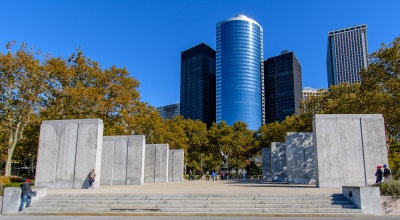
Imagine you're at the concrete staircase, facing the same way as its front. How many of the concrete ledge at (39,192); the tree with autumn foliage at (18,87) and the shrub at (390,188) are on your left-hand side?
1

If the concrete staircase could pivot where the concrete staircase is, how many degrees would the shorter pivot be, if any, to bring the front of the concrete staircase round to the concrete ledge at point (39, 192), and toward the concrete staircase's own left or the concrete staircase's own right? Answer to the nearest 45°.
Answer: approximately 90° to the concrete staircase's own right

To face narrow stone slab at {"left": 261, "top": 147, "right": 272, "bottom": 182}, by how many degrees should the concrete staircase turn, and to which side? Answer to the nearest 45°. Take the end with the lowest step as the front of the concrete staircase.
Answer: approximately 180°

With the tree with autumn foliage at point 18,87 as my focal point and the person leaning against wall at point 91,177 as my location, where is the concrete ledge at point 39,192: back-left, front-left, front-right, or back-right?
back-left

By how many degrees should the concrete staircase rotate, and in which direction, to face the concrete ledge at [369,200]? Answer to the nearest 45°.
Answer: approximately 90° to its left

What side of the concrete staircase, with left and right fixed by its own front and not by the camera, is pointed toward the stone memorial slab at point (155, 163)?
back

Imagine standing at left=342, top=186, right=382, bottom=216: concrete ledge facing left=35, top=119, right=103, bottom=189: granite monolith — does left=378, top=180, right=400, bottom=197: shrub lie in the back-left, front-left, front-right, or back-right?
back-right

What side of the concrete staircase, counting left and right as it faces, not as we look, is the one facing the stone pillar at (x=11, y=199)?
right

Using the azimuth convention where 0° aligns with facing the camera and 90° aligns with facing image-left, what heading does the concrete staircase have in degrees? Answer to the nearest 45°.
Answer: approximately 0°

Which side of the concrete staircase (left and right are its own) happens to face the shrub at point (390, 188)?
left

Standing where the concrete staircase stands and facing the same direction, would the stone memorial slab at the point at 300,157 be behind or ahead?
behind

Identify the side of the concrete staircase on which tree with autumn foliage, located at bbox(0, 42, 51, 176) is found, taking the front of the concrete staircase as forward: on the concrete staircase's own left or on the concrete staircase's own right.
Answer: on the concrete staircase's own right

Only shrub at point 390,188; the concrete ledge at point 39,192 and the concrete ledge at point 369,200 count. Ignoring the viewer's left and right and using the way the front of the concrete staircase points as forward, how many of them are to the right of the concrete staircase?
1

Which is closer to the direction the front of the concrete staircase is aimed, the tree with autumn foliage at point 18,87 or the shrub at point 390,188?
the shrub

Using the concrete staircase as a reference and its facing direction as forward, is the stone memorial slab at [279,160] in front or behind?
behind
